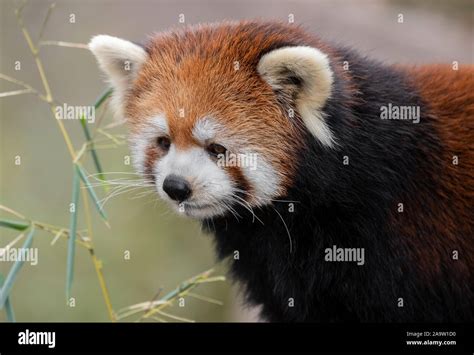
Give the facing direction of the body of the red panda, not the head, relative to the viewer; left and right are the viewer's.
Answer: facing the viewer and to the left of the viewer

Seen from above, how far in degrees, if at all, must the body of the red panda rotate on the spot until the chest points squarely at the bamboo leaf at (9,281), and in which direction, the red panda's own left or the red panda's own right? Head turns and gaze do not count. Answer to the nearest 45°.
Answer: approximately 45° to the red panda's own right
